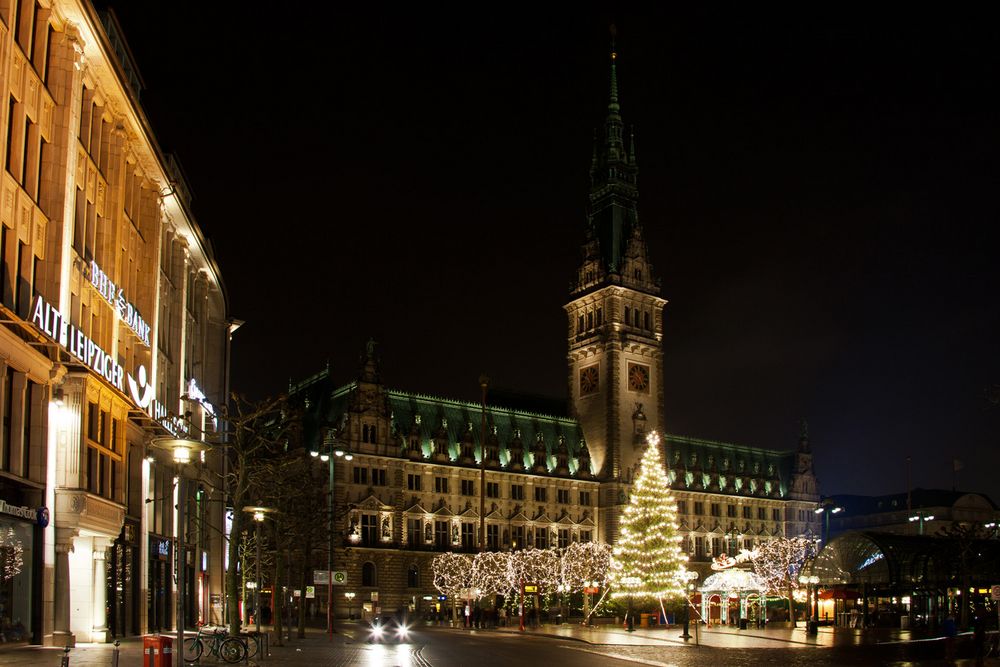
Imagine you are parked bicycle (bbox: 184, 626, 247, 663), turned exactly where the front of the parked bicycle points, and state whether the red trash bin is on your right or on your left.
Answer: on your left

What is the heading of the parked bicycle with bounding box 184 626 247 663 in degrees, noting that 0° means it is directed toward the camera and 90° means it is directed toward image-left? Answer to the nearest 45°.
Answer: approximately 90°
